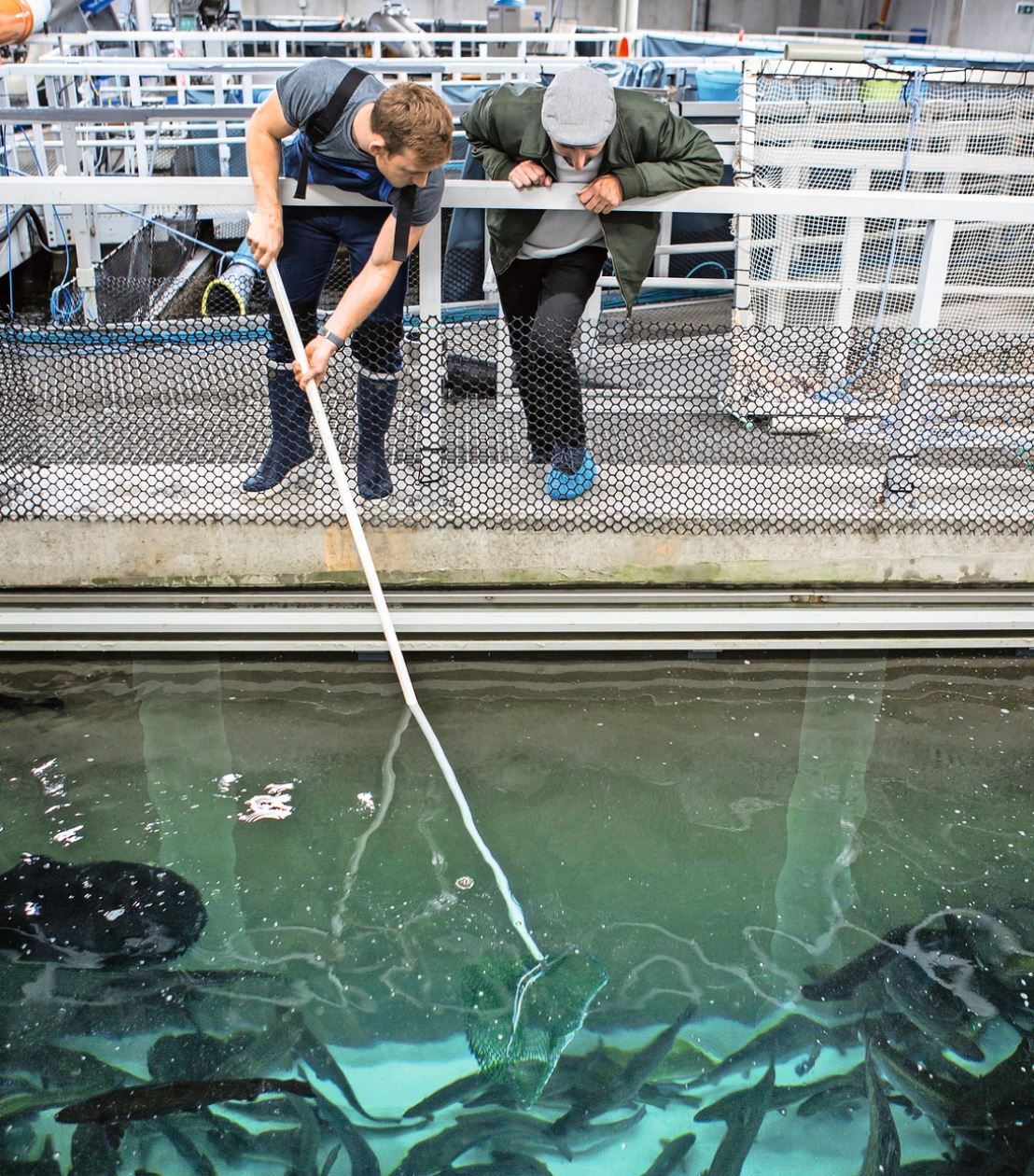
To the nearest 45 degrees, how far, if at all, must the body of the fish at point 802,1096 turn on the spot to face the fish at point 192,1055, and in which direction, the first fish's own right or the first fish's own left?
0° — it already faces it

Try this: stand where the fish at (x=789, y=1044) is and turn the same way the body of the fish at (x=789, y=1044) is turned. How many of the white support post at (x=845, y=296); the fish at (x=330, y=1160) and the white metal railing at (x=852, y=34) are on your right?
2

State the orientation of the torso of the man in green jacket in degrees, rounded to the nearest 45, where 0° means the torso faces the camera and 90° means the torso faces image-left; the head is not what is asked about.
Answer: approximately 0°

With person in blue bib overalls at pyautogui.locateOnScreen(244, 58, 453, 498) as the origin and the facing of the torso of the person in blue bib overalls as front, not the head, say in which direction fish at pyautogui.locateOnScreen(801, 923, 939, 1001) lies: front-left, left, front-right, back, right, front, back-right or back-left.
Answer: front-left

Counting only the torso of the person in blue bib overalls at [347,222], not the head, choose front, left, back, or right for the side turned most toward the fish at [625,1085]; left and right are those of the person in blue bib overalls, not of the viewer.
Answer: front

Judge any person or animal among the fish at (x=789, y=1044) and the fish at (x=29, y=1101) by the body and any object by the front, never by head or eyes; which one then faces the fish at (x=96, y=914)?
the fish at (x=789, y=1044)

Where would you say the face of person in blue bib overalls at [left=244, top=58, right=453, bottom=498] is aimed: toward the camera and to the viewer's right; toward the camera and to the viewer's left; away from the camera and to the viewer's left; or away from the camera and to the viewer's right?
toward the camera and to the viewer's right
